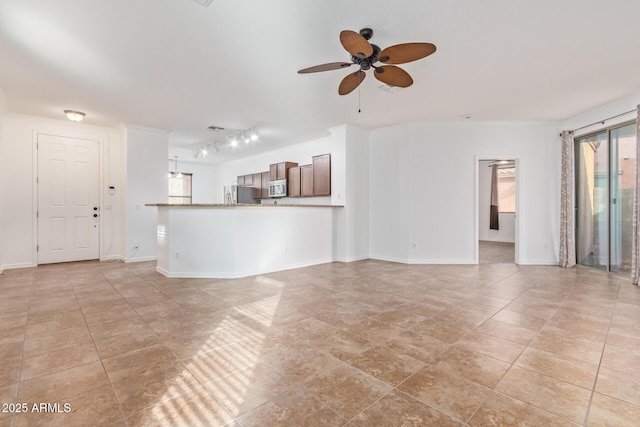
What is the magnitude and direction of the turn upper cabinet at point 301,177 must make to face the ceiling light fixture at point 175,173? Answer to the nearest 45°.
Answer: approximately 90° to its right

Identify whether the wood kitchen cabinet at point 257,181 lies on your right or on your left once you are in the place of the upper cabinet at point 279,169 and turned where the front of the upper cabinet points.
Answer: on your right

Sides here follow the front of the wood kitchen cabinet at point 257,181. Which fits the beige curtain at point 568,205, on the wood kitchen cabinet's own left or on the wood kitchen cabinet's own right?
on the wood kitchen cabinet's own left

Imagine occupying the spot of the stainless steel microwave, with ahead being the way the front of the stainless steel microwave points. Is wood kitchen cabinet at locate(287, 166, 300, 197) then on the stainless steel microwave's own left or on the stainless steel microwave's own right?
on the stainless steel microwave's own left

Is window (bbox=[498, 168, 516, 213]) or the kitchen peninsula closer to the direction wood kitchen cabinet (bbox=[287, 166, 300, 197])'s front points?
the kitchen peninsula

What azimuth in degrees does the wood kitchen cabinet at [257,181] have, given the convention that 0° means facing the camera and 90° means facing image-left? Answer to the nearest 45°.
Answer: approximately 45°

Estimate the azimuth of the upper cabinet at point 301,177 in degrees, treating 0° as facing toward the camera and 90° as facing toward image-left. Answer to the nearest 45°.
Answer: approximately 45°

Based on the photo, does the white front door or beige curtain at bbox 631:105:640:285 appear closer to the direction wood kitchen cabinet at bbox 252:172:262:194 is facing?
the white front door

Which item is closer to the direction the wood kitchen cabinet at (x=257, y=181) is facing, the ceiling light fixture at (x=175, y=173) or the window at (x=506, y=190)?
the ceiling light fixture

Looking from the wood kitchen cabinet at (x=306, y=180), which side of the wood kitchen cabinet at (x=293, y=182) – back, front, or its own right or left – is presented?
left

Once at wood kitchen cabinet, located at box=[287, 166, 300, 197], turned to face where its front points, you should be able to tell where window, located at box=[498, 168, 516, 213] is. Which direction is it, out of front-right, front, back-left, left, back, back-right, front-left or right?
back-left
